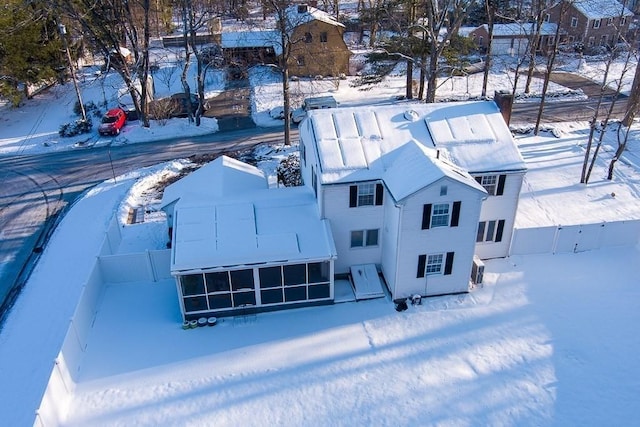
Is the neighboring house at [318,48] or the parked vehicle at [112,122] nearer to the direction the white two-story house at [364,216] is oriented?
the neighboring house

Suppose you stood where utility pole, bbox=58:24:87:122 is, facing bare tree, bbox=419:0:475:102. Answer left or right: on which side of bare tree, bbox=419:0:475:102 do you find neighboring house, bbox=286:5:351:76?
left

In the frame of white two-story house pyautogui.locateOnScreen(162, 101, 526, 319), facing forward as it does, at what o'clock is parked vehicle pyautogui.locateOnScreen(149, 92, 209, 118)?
The parked vehicle is roughly at 11 o'clock from the white two-story house.

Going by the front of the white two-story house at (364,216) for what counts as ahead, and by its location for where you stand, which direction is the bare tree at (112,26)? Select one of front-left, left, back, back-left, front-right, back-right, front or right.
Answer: front-left

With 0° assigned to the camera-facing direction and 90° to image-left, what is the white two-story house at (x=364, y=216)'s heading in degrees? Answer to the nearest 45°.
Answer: approximately 180°

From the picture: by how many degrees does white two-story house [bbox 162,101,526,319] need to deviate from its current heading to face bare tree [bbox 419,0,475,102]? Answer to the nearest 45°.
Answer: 0° — it already faces it

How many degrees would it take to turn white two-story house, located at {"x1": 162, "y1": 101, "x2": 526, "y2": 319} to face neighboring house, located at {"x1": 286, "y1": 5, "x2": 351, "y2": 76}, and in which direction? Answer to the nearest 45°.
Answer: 0° — it already faces it

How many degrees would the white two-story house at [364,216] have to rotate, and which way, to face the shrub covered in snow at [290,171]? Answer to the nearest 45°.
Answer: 0° — it already faces it

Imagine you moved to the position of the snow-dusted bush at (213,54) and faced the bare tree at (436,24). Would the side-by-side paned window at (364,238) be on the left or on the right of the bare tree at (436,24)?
right
